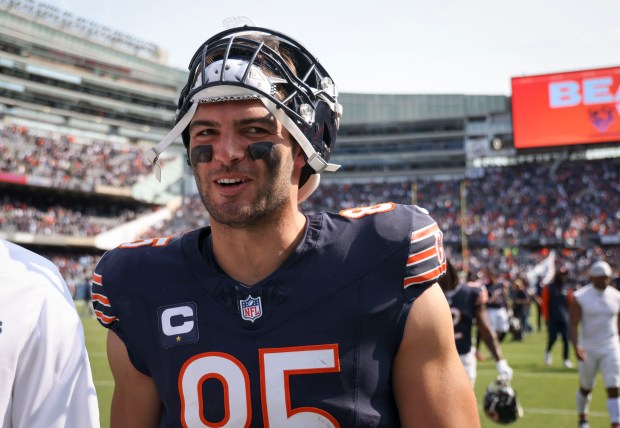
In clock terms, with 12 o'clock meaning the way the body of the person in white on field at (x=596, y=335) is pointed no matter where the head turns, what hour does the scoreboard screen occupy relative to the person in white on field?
The scoreboard screen is roughly at 6 o'clock from the person in white on field.

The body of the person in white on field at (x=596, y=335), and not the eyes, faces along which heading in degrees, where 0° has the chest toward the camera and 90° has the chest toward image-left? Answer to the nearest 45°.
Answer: approximately 0°

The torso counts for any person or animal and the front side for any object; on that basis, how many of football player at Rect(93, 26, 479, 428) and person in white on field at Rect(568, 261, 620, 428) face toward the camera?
2

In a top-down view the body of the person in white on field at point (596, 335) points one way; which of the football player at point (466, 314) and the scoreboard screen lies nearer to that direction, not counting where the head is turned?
the football player

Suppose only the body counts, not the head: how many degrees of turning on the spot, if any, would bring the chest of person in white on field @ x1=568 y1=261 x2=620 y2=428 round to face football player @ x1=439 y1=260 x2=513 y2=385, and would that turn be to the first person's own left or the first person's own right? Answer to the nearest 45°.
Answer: approximately 45° to the first person's own right

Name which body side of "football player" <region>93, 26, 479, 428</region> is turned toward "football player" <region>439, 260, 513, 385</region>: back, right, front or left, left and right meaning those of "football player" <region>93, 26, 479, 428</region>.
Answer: back

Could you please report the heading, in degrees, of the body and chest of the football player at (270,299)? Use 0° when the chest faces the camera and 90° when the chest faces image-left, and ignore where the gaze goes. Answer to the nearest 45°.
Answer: approximately 0°
